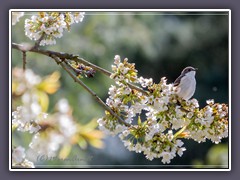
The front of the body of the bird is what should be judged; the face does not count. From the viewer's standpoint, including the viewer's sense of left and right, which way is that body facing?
facing the viewer and to the right of the viewer

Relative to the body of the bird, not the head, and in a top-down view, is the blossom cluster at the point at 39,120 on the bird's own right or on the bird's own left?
on the bird's own right

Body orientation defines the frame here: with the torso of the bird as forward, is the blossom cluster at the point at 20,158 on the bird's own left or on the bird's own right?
on the bird's own right
